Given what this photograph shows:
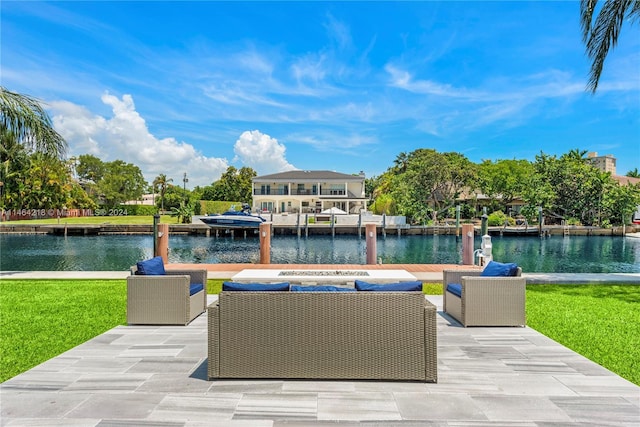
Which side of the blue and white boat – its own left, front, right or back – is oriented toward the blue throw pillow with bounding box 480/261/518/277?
left

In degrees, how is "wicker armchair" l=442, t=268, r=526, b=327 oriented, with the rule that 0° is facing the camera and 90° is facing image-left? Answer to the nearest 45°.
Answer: approximately 90°

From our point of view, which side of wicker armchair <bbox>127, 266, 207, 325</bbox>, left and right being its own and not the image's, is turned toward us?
right

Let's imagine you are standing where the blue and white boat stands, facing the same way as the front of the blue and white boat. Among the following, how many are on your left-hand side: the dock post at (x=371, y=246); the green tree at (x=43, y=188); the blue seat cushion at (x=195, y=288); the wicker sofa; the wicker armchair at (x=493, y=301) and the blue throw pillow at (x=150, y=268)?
5

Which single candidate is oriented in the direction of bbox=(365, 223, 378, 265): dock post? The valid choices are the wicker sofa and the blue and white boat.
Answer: the wicker sofa

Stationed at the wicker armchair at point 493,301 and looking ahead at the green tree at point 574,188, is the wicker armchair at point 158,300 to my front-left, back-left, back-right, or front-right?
back-left

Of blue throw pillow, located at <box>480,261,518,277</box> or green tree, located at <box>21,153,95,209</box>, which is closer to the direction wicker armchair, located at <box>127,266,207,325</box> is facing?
the blue throw pillow

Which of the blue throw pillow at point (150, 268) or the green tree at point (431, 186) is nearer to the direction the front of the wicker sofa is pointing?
the green tree

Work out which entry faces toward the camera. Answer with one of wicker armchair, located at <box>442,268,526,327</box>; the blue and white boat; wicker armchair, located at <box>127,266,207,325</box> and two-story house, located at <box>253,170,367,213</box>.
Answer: the two-story house

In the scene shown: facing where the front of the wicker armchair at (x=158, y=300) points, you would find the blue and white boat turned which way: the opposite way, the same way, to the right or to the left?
the opposite way

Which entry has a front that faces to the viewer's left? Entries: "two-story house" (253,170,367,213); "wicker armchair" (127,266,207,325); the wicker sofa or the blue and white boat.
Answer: the blue and white boat

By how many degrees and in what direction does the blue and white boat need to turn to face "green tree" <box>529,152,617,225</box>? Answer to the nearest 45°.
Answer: approximately 180°

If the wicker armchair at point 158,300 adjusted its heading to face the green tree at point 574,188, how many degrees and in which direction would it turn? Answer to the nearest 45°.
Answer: approximately 45° to its left

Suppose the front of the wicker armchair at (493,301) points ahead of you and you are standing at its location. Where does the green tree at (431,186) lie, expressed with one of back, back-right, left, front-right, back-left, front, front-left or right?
right

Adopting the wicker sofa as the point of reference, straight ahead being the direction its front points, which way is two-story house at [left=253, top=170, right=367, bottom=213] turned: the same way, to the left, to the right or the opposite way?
the opposite way

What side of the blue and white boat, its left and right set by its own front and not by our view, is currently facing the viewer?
left

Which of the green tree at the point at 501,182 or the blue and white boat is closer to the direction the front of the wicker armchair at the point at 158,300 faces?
the green tree

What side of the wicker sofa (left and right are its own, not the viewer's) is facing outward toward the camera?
back
